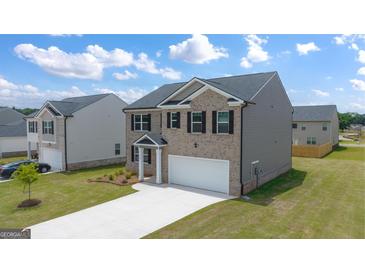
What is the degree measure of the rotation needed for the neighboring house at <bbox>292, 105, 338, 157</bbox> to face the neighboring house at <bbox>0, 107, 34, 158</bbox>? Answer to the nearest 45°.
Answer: approximately 135° to its left

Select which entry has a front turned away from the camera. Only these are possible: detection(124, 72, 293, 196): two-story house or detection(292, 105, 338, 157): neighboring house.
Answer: the neighboring house

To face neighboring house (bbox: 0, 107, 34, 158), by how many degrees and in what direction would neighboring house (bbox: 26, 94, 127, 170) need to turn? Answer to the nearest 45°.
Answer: approximately 90° to its right

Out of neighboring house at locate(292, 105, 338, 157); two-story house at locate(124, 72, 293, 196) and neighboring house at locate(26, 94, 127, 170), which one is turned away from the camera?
neighboring house at locate(292, 105, 338, 157)

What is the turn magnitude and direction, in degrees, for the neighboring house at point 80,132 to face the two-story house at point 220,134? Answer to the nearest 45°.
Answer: approximately 90° to its left

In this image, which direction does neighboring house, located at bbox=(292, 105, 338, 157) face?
away from the camera

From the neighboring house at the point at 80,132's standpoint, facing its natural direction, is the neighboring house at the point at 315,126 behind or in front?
behind

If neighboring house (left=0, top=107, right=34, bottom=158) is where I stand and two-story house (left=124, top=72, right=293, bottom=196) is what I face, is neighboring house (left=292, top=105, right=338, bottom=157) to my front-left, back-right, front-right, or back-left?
front-left

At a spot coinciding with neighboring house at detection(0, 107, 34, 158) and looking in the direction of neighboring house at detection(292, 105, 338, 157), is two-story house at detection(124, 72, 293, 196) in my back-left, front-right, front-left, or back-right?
front-right

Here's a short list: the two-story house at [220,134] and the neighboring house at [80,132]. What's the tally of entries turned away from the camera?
0

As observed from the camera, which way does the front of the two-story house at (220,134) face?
facing the viewer and to the left of the viewer

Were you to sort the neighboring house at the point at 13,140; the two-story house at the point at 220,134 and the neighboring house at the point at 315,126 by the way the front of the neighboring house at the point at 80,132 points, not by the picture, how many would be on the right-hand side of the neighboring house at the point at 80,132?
1

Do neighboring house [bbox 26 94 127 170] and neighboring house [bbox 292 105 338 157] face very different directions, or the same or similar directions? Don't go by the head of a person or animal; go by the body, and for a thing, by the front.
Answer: very different directions

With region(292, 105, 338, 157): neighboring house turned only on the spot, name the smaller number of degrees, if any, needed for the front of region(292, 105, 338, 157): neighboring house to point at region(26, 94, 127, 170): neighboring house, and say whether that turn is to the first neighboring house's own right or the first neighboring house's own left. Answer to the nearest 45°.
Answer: approximately 135° to the first neighboring house's own left

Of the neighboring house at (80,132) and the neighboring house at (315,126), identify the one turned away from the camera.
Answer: the neighboring house at (315,126)
